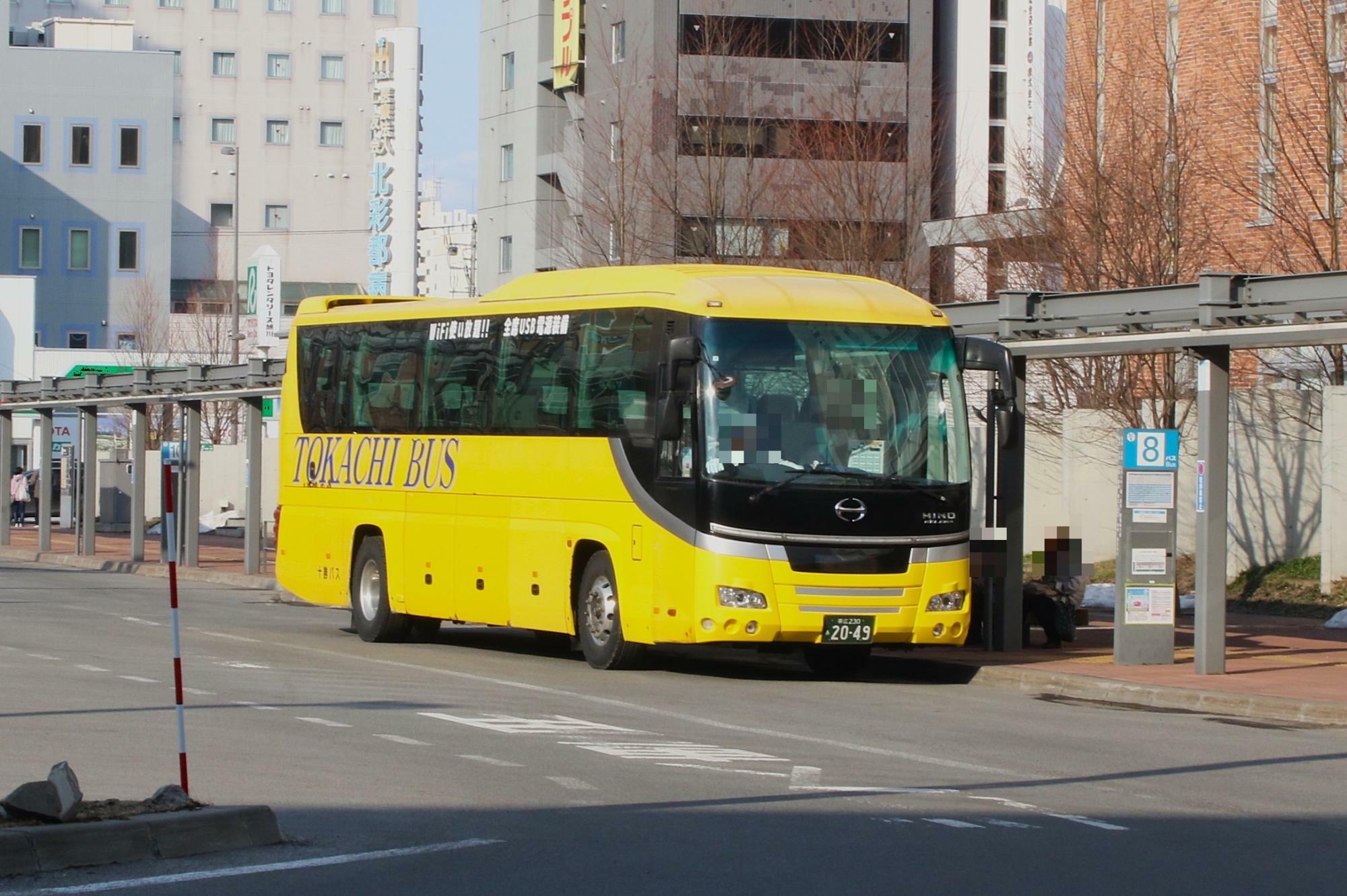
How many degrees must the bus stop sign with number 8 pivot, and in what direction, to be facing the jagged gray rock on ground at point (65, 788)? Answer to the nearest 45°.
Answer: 0° — it already faces it

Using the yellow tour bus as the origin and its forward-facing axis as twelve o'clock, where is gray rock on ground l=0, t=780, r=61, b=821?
The gray rock on ground is roughly at 2 o'clock from the yellow tour bus.

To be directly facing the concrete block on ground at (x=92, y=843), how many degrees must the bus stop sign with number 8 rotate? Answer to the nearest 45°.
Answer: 0° — it already faces it

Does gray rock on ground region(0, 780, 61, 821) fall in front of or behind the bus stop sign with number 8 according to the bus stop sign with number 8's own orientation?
in front

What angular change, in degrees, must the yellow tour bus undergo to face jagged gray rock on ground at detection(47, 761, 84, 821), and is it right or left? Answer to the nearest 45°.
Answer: approximately 45° to its right

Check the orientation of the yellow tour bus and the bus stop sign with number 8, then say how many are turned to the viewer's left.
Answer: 0

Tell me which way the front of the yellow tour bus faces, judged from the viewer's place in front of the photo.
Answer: facing the viewer and to the right of the viewer

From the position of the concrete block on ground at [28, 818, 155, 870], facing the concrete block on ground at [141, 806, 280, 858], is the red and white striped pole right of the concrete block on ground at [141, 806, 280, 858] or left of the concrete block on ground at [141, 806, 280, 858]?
left

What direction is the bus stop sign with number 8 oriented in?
toward the camera

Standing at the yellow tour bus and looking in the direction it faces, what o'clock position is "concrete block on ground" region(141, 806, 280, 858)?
The concrete block on ground is roughly at 2 o'clock from the yellow tour bus.

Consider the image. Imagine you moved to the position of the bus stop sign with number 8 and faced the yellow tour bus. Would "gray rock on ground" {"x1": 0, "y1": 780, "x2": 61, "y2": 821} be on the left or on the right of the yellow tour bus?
left

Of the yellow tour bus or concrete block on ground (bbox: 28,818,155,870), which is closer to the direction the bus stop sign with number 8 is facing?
the concrete block on ground

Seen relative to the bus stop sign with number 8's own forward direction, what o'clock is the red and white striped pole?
The red and white striped pole is roughly at 1 o'clock from the bus stop sign with number 8.

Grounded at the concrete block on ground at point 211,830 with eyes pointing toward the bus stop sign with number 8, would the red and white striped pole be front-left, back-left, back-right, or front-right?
front-left

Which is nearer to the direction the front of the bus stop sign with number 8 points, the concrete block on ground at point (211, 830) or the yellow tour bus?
the concrete block on ground

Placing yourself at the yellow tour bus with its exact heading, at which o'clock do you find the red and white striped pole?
The red and white striped pole is roughly at 2 o'clock from the yellow tour bus.
